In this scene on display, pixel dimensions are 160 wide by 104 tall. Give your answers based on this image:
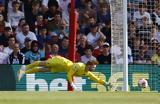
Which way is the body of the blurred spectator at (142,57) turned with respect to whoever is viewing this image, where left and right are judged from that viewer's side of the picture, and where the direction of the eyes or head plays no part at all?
facing the viewer

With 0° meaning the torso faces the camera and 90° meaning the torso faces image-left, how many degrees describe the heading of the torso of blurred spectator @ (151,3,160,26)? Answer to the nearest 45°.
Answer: approximately 0°

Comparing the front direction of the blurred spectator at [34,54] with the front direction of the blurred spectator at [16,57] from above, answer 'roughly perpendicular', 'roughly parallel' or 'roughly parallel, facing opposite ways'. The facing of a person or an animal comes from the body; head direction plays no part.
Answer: roughly parallel

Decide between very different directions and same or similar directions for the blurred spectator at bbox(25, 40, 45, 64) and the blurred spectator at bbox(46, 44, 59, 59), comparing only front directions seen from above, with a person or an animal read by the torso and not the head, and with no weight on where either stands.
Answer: same or similar directions

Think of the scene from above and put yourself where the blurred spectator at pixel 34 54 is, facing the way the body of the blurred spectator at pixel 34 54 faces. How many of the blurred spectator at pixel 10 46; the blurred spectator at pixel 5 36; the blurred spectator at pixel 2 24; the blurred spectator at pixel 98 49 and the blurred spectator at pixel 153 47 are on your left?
2

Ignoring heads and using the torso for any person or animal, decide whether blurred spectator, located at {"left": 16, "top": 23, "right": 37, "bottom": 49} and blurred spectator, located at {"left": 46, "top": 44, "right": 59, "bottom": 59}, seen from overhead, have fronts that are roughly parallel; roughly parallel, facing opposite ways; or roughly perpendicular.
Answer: roughly parallel

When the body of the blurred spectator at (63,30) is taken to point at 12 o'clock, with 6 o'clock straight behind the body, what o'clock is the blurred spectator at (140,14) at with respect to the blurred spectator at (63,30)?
the blurred spectator at (140,14) is roughly at 9 o'clock from the blurred spectator at (63,30).

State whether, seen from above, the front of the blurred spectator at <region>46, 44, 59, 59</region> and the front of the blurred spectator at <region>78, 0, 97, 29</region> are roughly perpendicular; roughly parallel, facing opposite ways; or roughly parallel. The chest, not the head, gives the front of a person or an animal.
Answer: roughly parallel

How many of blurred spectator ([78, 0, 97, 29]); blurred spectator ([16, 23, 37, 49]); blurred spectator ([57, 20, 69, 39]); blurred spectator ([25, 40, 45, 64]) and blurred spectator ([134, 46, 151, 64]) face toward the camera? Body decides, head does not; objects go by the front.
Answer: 5

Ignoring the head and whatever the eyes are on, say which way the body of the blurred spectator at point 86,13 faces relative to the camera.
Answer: toward the camera

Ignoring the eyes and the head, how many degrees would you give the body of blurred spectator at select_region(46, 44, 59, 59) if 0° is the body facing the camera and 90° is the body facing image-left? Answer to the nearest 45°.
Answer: approximately 0°

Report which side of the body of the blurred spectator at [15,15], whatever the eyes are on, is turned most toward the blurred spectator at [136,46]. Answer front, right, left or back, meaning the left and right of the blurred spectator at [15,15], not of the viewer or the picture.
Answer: left

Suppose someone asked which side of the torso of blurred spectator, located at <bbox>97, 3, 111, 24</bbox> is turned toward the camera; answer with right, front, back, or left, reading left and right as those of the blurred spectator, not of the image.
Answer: front

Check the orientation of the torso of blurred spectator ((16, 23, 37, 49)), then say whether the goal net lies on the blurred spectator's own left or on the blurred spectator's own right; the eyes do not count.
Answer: on the blurred spectator's own left
